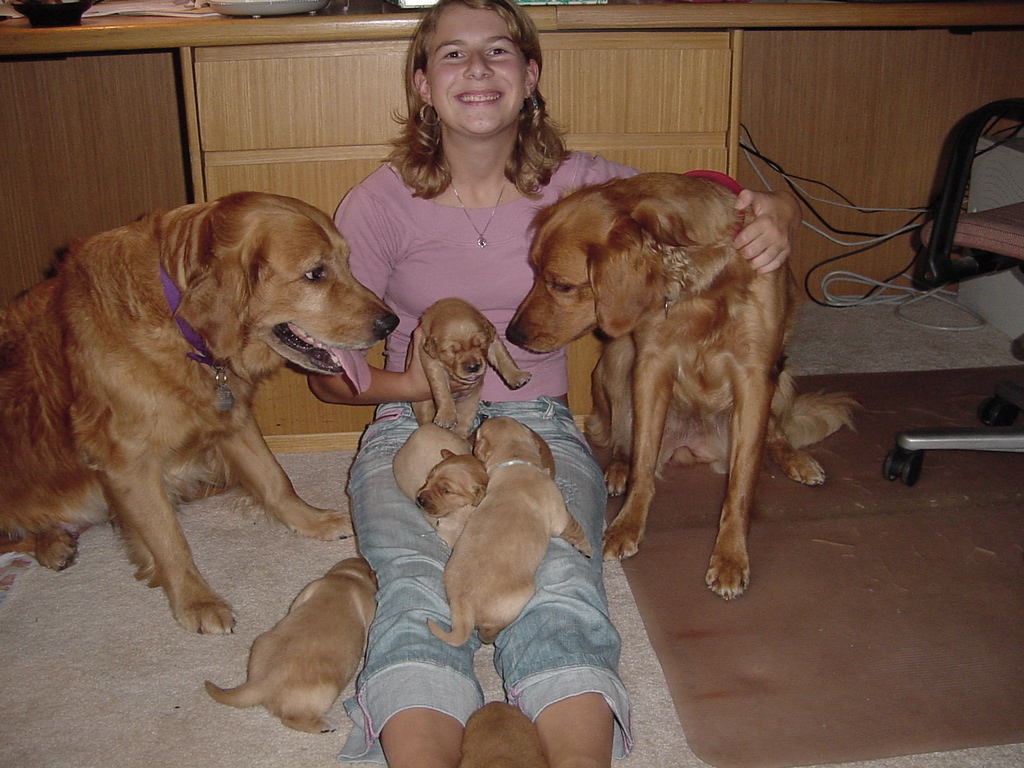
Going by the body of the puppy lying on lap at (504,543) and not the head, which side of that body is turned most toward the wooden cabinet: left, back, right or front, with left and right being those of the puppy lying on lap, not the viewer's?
front

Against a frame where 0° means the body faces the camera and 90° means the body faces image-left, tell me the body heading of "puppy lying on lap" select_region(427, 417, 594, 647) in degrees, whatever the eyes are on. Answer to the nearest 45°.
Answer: approximately 180°

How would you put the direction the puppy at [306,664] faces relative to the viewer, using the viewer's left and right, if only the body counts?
facing away from the viewer and to the right of the viewer

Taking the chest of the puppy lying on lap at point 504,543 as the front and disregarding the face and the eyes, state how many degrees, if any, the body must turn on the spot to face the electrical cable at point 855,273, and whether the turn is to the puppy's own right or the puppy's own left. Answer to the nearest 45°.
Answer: approximately 45° to the puppy's own right

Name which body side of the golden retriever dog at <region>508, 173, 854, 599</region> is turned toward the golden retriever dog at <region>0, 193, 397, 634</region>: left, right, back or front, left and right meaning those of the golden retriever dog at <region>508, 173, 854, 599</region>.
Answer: right

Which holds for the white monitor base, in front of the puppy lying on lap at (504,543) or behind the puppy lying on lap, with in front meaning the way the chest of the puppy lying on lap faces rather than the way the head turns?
in front

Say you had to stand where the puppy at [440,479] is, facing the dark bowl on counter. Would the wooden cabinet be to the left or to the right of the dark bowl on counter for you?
right

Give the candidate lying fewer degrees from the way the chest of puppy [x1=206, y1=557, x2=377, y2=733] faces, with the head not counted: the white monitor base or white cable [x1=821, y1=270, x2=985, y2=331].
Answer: the white cable

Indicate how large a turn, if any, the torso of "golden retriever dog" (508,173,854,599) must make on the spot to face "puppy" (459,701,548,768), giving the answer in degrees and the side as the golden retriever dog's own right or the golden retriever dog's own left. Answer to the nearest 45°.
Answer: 0° — it already faces it
